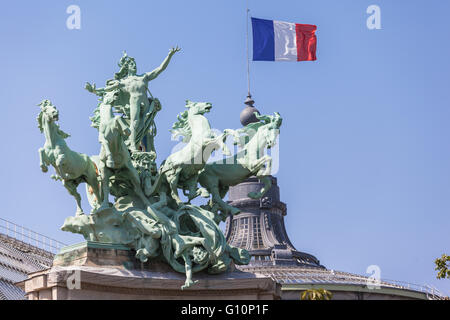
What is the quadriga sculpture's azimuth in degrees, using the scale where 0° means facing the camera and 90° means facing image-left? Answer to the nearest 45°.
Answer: approximately 0°
